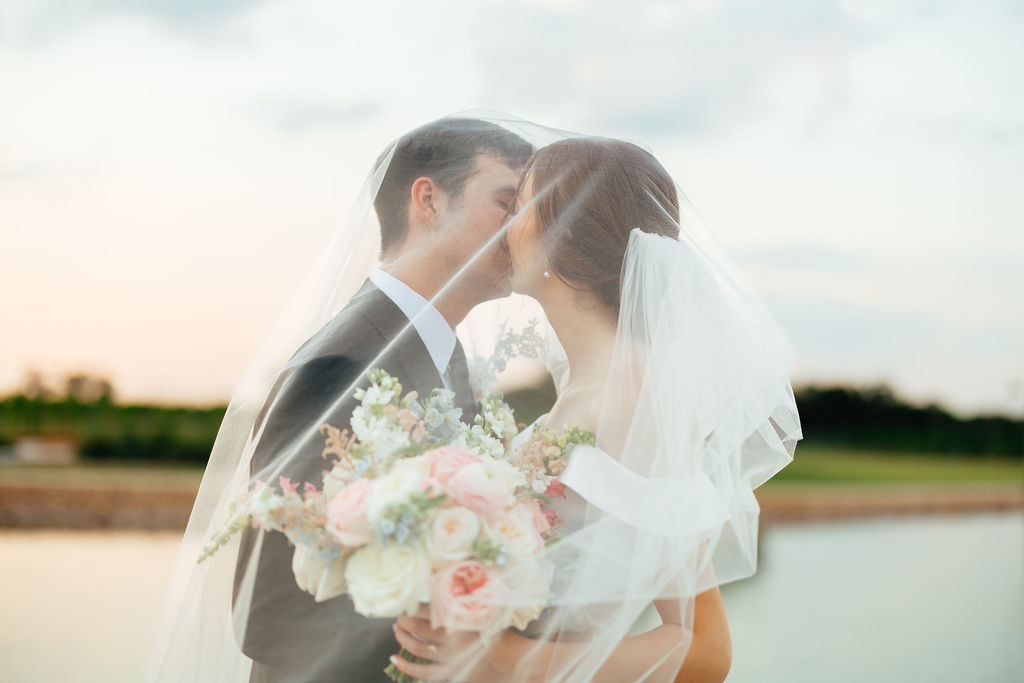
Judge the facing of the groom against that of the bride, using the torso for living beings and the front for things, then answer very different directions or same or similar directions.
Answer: very different directions

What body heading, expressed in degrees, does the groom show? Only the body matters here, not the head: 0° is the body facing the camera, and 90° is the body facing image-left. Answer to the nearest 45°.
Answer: approximately 270°

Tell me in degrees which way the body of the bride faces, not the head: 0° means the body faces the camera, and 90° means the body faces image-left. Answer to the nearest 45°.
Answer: approximately 90°

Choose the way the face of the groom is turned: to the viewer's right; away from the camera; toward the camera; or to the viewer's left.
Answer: to the viewer's right

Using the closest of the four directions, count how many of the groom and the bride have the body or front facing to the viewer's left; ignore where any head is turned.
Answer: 1
